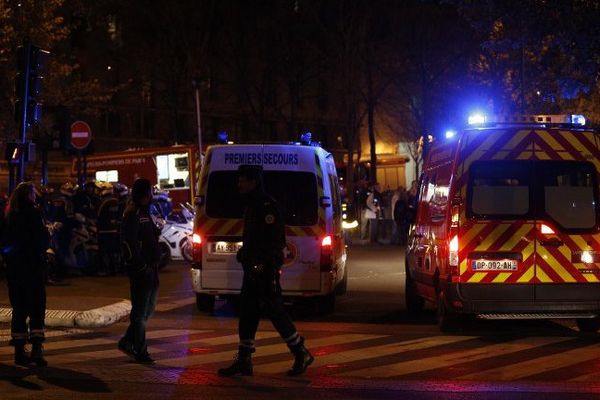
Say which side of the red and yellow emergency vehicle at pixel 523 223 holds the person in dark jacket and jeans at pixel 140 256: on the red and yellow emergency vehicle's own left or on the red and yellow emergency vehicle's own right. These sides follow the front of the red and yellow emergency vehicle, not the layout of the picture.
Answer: on the red and yellow emergency vehicle's own left

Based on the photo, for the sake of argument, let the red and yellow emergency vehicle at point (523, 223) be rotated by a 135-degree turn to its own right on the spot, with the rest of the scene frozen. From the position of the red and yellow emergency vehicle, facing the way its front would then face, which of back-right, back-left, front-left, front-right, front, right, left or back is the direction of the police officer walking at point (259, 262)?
right

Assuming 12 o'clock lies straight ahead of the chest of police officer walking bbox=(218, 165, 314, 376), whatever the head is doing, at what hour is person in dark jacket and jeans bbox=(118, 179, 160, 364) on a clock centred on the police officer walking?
The person in dark jacket and jeans is roughly at 1 o'clock from the police officer walking.

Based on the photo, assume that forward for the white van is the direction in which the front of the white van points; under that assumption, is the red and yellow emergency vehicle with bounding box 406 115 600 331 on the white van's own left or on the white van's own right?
on the white van's own right

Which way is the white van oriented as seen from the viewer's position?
away from the camera

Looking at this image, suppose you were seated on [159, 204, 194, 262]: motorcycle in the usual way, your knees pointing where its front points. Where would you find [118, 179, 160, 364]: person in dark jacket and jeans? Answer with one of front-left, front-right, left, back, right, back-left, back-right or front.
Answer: front-right

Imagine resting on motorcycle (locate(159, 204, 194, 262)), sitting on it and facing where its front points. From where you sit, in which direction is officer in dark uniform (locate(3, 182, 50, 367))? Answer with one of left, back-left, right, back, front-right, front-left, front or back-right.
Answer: front-right

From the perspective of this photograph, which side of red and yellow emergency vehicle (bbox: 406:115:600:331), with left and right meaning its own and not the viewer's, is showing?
back

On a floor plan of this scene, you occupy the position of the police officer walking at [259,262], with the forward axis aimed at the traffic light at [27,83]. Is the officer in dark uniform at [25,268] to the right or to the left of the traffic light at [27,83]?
left

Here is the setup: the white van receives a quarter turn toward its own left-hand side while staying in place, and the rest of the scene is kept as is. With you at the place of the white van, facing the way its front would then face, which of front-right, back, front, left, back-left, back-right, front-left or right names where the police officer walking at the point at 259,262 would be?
left

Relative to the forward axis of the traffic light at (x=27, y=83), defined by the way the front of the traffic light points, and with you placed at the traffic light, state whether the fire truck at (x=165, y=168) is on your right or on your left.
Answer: on your left

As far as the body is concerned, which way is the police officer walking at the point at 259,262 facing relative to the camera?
to the viewer's left
